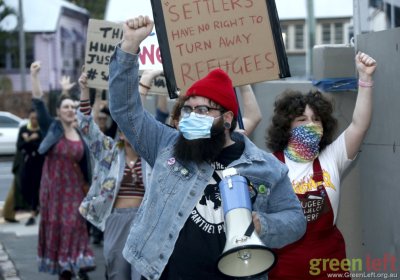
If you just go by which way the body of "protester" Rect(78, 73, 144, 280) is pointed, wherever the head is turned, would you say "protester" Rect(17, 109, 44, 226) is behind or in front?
behind

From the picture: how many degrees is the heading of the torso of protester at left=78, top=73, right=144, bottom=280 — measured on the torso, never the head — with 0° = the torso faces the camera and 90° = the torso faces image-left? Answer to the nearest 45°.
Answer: approximately 315°

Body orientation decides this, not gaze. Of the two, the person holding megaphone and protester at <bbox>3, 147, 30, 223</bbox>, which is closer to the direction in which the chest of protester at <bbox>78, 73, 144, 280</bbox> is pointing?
the person holding megaphone

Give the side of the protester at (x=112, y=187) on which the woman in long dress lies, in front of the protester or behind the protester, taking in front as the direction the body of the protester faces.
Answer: behind

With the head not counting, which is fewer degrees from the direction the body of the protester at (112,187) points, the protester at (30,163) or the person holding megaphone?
the person holding megaphone
